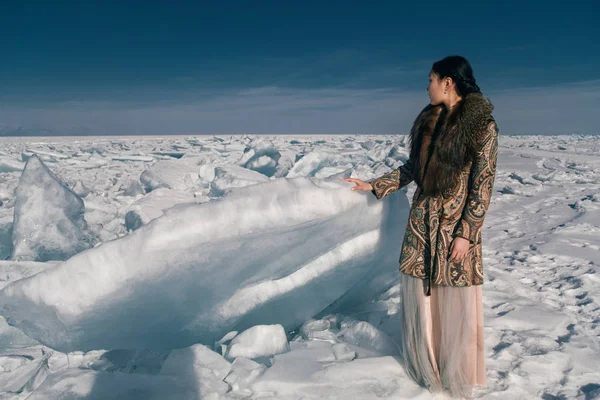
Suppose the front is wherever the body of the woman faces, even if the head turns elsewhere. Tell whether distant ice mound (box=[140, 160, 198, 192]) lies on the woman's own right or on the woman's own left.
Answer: on the woman's own right

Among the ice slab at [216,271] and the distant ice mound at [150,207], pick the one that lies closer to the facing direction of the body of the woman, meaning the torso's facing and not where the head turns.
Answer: the ice slab

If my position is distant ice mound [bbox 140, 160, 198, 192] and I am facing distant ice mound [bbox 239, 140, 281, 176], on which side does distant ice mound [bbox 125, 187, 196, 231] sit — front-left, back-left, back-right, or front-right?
back-right

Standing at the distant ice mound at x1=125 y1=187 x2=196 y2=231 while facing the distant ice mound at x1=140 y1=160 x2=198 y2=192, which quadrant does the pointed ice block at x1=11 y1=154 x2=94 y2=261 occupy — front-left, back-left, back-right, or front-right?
back-left

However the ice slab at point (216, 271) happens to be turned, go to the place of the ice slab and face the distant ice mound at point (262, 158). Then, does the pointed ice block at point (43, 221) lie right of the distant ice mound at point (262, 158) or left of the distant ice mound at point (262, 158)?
left

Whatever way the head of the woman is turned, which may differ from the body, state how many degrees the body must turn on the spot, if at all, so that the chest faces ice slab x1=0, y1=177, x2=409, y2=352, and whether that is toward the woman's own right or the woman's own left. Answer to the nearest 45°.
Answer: approximately 45° to the woman's own right

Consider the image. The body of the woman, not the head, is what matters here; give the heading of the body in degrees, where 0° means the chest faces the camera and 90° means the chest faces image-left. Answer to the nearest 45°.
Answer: approximately 45°

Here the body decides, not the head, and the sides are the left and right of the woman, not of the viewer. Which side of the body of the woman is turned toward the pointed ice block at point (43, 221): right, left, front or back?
right

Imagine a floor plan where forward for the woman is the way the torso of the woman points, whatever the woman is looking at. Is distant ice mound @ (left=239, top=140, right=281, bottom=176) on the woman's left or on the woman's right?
on the woman's right

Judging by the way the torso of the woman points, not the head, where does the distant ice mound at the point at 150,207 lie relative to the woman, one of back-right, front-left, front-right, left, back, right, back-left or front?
right

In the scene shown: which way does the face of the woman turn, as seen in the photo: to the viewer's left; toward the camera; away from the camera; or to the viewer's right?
to the viewer's left
